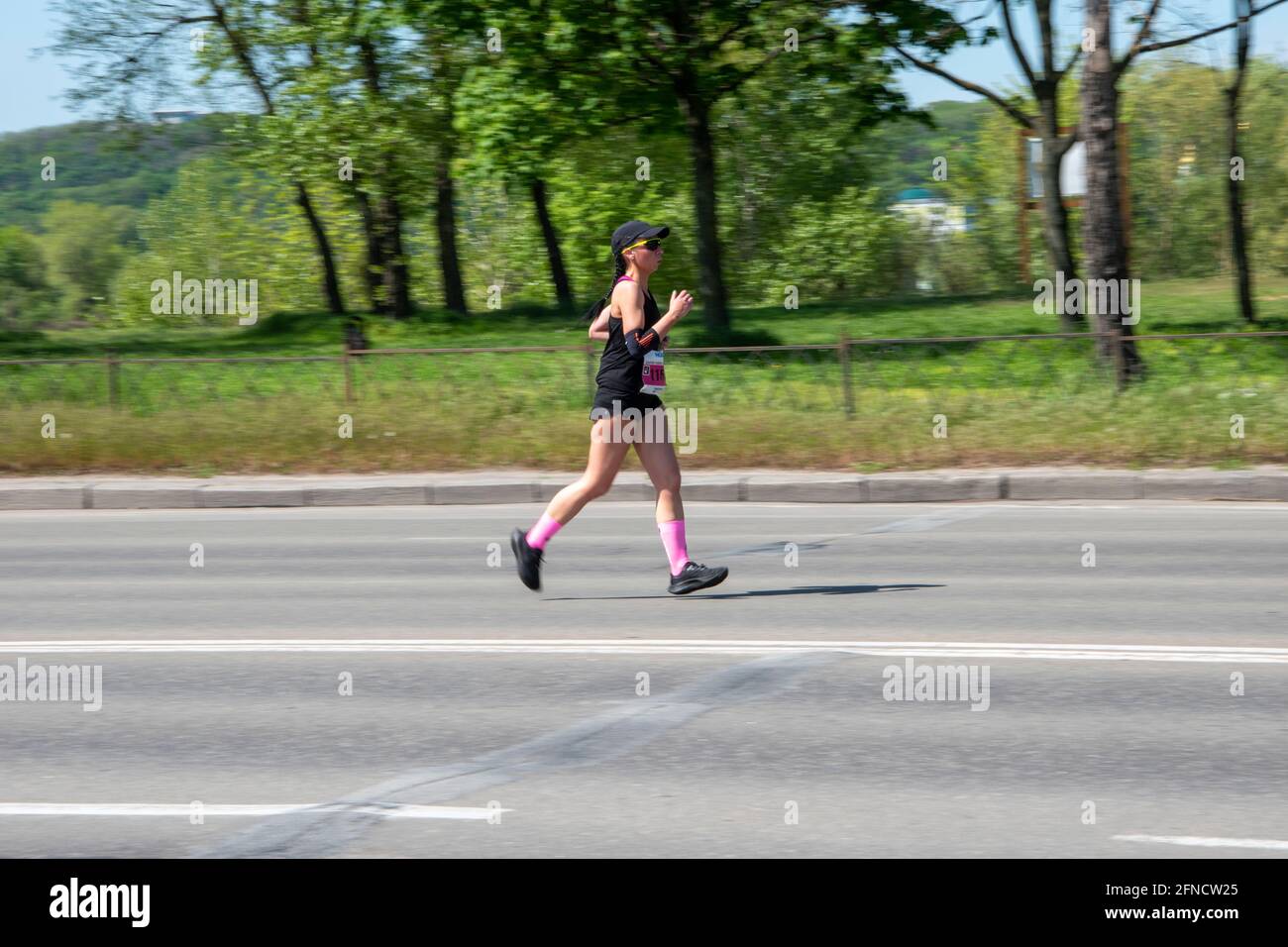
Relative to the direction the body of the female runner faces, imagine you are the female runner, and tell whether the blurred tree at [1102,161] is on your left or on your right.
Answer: on your left

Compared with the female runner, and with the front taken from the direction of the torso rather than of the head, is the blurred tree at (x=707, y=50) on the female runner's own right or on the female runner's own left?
on the female runner's own left

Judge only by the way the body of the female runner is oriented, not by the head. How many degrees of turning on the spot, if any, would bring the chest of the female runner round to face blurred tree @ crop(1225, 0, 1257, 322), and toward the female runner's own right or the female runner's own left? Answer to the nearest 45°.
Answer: approximately 45° to the female runner's own left

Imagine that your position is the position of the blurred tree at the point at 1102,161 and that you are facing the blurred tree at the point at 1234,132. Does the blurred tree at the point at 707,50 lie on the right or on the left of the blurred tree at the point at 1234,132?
left

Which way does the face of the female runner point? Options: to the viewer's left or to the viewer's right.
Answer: to the viewer's right

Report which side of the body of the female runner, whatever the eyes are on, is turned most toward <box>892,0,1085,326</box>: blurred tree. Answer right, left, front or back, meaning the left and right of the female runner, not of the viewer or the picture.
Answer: left

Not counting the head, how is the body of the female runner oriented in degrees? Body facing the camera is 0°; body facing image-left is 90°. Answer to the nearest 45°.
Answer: approximately 270°

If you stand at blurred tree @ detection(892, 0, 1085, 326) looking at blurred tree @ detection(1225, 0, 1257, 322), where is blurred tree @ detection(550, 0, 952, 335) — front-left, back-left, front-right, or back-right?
back-right
